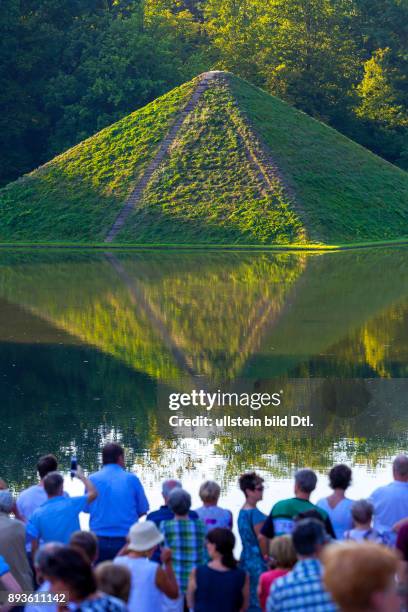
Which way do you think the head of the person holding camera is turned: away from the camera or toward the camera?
away from the camera

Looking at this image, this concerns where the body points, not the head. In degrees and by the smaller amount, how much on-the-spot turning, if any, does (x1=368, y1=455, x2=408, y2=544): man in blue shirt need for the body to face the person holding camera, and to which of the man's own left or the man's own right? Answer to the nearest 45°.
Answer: approximately 90° to the man's own left

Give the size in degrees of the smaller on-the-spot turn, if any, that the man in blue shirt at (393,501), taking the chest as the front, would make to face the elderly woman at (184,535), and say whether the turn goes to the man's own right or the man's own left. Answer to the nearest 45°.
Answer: approximately 135° to the man's own left

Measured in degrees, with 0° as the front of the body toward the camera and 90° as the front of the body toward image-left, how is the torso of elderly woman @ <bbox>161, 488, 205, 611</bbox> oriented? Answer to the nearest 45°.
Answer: approximately 180°

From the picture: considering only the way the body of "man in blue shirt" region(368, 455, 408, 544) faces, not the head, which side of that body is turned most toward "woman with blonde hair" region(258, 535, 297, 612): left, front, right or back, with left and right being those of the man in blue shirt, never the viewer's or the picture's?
back

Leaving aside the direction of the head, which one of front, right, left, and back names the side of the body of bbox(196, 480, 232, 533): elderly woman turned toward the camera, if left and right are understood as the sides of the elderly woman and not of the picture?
back

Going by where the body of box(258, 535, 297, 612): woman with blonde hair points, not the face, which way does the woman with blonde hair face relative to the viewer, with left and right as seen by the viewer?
facing away from the viewer

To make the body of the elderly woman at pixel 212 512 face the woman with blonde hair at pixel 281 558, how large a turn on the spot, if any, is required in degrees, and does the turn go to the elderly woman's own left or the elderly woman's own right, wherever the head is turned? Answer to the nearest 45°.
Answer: approximately 180°

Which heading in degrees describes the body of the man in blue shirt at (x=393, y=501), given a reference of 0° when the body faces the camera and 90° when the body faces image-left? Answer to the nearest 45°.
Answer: approximately 180°
